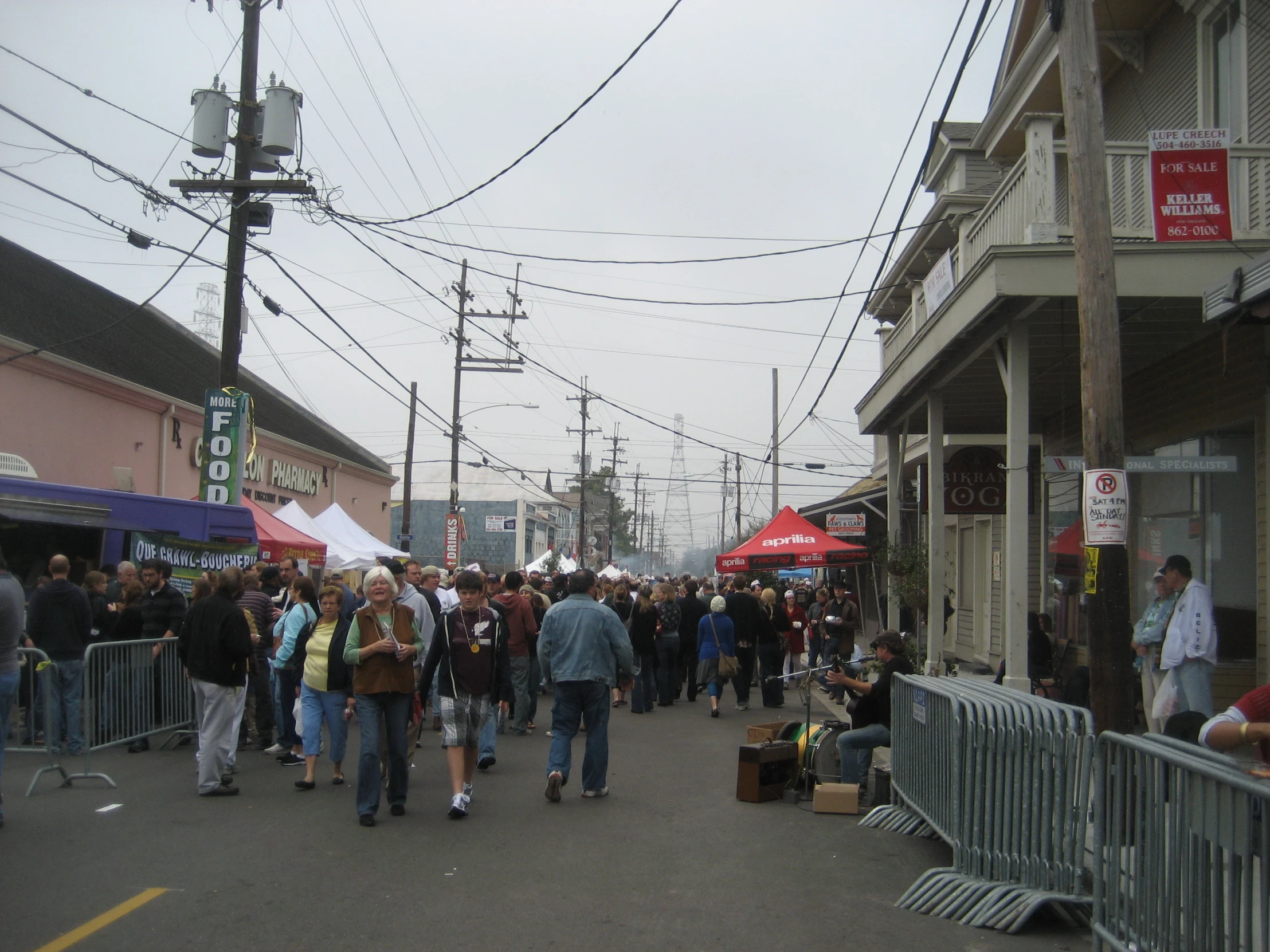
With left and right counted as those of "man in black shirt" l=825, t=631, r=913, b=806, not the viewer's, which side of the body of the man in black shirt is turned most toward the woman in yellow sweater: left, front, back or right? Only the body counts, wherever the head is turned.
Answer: front

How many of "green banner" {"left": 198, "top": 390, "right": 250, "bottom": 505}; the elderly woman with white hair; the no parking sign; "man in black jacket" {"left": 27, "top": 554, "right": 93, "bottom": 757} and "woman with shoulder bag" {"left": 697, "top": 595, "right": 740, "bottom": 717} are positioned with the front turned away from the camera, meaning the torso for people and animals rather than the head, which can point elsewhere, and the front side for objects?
2

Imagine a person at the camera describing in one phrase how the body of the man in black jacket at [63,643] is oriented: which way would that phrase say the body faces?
away from the camera

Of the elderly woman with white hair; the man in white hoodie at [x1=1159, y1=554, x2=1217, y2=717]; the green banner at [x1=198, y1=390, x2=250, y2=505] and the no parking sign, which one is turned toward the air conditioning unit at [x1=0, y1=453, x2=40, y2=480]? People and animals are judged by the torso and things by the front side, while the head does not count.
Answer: the man in white hoodie

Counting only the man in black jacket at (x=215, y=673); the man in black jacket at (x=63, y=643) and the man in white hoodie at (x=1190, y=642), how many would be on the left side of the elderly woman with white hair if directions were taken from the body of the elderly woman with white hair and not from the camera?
1

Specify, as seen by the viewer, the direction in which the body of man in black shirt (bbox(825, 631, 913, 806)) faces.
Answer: to the viewer's left

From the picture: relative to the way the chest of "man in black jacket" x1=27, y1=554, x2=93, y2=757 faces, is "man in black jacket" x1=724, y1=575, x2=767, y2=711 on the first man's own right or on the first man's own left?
on the first man's own right

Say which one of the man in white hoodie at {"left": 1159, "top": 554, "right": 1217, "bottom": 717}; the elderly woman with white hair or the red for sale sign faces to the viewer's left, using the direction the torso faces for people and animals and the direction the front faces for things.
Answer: the man in white hoodie

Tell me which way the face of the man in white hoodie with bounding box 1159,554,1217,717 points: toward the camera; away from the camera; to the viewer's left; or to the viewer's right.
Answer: to the viewer's left

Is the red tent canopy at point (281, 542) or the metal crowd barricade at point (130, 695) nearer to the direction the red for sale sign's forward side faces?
the metal crowd barricade

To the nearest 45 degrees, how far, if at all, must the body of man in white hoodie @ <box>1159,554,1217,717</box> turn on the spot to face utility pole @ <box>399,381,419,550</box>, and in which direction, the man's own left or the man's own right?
approximately 45° to the man's own right

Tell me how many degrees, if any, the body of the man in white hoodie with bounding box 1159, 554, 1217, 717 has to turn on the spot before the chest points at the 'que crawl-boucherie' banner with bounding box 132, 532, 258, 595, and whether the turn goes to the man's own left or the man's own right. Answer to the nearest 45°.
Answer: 0° — they already face it

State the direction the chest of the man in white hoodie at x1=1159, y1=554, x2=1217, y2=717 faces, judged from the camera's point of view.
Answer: to the viewer's left

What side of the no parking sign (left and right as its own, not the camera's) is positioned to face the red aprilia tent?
back
